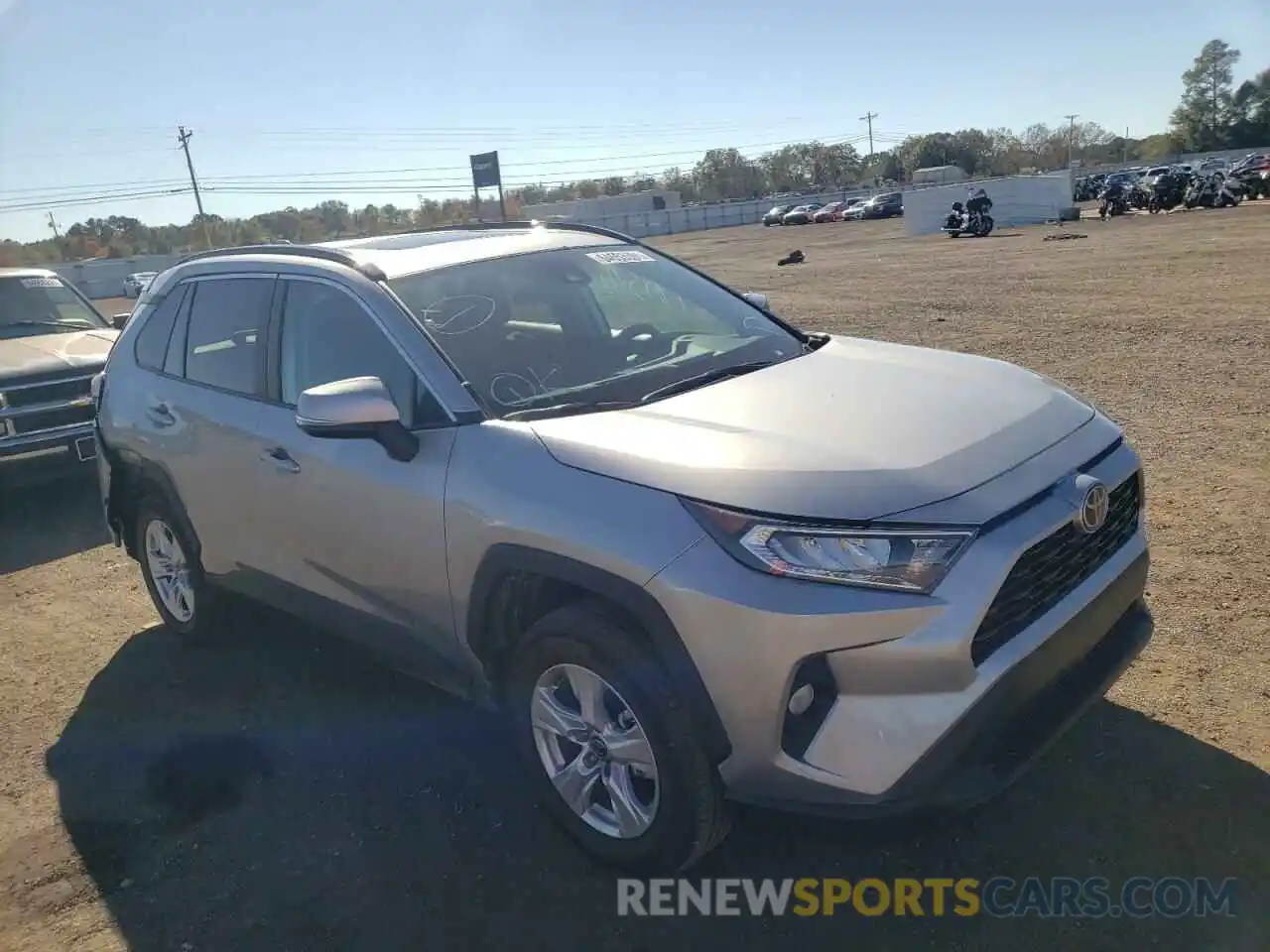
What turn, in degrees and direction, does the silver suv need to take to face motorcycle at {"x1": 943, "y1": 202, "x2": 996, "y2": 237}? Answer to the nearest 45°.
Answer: approximately 135° to its left

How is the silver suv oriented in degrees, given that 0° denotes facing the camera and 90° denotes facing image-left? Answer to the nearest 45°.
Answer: approximately 315°

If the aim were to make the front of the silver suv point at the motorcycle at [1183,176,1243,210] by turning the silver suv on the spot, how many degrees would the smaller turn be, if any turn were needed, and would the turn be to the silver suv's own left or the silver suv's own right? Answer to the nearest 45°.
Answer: approximately 90° to the silver suv's own left

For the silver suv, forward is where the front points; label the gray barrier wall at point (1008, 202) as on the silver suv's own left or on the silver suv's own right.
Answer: on the silver suv's own left

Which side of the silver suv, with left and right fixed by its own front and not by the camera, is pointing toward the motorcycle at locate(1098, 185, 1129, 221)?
left
